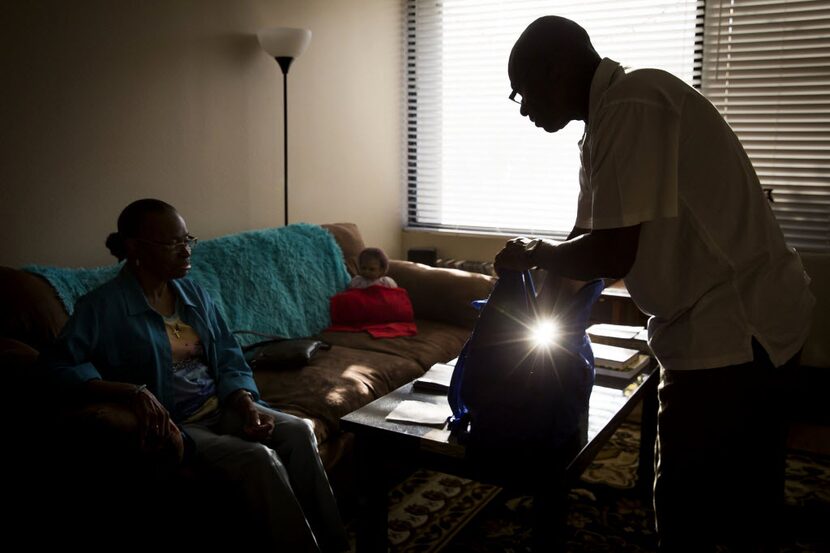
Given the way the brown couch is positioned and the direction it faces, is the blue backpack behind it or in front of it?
in front

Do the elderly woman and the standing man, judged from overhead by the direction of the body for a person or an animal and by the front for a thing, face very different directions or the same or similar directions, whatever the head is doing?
very different directions

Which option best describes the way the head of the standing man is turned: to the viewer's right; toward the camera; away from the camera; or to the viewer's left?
to the viewer's left

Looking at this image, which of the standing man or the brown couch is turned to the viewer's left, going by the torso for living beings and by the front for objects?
the standing man

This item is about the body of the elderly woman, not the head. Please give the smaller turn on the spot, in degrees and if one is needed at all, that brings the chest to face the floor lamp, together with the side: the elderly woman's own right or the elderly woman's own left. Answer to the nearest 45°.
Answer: approximately 135° to the elderly woman's own left

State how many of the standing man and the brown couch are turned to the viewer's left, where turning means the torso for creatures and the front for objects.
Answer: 1

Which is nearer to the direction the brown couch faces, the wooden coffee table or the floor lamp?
the wooden coffee table

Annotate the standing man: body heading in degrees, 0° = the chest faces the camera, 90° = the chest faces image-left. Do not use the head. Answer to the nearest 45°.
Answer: approximately 90°

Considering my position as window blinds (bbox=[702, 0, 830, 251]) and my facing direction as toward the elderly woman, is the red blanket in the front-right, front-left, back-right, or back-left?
front-right

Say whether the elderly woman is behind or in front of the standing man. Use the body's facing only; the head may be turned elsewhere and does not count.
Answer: in front

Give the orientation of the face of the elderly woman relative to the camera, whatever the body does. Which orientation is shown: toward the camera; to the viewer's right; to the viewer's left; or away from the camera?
to the viewer's right

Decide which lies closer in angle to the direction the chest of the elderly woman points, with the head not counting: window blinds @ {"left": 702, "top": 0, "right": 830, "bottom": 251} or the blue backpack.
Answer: the blue backpack

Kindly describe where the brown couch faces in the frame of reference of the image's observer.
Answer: facing the viewer and to the right of the viewer
